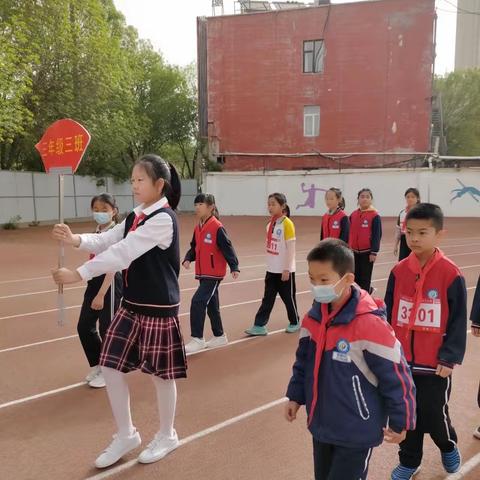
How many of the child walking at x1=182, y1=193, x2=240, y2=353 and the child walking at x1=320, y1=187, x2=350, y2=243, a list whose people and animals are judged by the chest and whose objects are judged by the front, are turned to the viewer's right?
0

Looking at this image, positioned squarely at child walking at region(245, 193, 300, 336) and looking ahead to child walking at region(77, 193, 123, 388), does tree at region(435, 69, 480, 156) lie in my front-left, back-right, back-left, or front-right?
back-right

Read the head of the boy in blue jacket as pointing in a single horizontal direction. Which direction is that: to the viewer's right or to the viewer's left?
to the viewer's left

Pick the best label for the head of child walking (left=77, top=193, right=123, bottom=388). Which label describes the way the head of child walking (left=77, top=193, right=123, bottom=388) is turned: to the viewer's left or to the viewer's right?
to the viewer's left

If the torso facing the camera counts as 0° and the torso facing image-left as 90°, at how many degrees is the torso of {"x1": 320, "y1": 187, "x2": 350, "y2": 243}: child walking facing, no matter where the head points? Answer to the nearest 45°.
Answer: approximately 45°

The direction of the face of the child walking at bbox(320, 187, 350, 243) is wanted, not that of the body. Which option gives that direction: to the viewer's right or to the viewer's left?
to the viewer's left

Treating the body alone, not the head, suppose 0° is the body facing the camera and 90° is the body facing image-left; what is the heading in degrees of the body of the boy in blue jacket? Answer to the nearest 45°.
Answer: approximately 45°

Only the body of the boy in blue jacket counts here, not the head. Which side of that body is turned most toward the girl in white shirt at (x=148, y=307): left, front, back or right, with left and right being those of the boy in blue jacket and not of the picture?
right

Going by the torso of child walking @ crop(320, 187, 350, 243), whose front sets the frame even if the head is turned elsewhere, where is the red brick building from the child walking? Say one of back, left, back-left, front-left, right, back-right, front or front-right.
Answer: back-right

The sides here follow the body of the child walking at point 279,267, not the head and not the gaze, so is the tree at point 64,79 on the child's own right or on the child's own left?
on the child's own right

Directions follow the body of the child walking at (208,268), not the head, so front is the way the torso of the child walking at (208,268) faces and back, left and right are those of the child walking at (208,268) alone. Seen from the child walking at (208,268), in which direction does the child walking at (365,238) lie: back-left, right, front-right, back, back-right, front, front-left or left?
back

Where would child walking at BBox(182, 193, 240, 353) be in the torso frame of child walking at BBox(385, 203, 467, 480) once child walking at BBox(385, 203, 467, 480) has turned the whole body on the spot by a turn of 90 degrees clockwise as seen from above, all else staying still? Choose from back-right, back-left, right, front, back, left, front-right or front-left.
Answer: front

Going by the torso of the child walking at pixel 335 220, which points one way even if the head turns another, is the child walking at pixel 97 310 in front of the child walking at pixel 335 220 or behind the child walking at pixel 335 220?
in front
